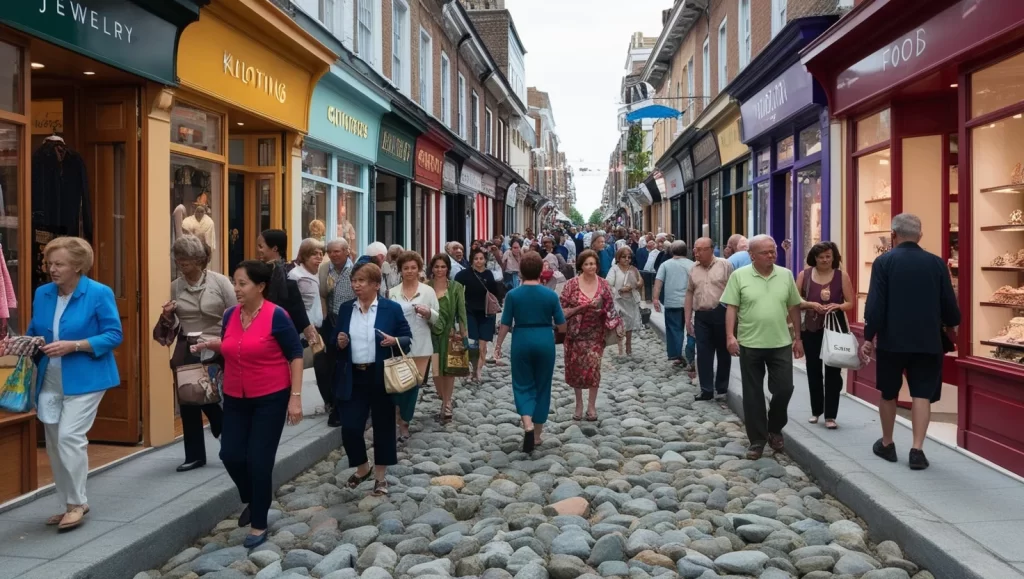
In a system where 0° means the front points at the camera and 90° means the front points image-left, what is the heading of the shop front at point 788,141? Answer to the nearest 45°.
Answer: approximately 45°

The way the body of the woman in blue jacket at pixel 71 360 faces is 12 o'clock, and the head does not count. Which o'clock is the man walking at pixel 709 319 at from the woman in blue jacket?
The man walking is roughly at 7 o'clock from the woman in blue jacket.

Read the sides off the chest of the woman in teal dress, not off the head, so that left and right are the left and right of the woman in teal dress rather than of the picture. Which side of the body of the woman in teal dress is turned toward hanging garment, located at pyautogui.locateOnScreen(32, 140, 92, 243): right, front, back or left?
left

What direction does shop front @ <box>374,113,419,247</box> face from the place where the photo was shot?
facing the viewer and to the right of the viewer

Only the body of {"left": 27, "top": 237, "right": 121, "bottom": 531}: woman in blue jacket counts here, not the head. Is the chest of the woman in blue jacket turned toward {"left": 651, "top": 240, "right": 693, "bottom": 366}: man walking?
no

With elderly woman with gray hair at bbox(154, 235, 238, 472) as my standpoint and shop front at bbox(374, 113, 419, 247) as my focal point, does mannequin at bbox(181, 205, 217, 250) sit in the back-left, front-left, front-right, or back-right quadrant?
front-left

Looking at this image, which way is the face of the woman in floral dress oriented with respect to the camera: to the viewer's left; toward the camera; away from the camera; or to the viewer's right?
toward the camera

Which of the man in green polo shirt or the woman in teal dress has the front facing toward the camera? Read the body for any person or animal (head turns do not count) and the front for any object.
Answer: the man in green polo shirt

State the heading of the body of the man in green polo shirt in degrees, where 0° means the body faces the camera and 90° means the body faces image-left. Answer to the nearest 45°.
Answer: approximately 0°

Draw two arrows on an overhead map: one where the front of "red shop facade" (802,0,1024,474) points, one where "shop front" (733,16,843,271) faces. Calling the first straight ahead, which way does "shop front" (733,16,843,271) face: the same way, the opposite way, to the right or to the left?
the same way

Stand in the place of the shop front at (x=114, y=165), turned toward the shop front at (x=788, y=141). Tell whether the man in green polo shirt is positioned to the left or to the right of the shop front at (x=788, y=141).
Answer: right

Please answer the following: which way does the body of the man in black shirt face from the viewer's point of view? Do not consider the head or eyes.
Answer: away from the camera

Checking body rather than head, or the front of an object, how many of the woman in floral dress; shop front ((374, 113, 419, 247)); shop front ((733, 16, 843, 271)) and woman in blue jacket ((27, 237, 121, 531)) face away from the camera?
0

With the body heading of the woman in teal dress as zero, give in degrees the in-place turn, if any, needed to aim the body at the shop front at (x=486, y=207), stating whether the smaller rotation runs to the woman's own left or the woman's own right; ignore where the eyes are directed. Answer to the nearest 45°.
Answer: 0° — they already face it

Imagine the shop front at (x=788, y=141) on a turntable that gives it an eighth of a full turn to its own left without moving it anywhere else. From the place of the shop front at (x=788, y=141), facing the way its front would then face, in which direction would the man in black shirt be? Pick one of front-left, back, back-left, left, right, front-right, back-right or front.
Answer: front

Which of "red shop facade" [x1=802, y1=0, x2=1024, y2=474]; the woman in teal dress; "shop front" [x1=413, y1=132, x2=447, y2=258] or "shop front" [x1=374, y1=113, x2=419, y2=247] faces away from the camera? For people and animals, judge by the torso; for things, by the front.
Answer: the woman in teal dress

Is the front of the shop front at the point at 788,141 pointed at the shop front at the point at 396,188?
yes

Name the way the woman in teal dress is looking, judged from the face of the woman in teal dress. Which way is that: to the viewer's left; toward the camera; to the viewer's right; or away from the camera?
away from the camera

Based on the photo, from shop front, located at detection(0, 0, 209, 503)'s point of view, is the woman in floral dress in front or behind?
in front

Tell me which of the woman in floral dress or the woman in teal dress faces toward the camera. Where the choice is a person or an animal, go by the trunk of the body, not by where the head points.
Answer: the woman in floral dress
